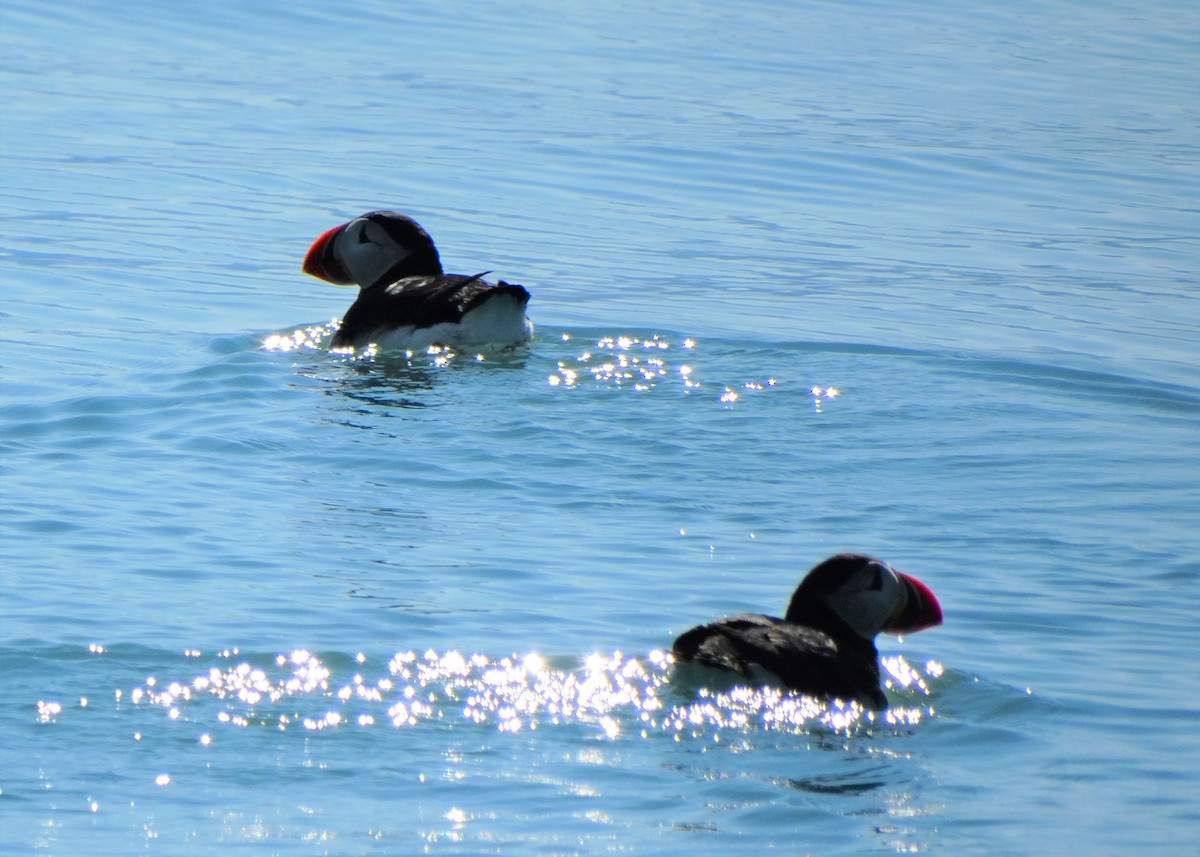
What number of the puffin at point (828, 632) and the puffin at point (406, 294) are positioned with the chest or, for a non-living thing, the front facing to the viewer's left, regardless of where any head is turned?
1

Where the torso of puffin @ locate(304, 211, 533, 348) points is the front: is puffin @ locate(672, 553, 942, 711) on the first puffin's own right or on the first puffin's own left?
on the first puffin's own left

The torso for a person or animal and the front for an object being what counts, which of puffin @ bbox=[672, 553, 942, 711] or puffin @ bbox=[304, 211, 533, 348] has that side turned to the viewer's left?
puffin @ bbox=[304, 211, 533, 348]

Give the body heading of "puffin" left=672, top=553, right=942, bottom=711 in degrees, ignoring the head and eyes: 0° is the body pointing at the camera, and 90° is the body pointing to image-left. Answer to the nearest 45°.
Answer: approximately 270°

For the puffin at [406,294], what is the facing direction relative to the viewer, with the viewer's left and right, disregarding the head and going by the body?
facing to the left of the viewer

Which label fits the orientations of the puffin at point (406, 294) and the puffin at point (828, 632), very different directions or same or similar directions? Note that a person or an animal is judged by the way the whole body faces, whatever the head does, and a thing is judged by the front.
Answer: very different directions

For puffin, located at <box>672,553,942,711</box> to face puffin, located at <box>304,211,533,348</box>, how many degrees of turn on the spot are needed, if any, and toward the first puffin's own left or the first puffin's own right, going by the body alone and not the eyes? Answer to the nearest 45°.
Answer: approximately 135° to the first puffin's own left
